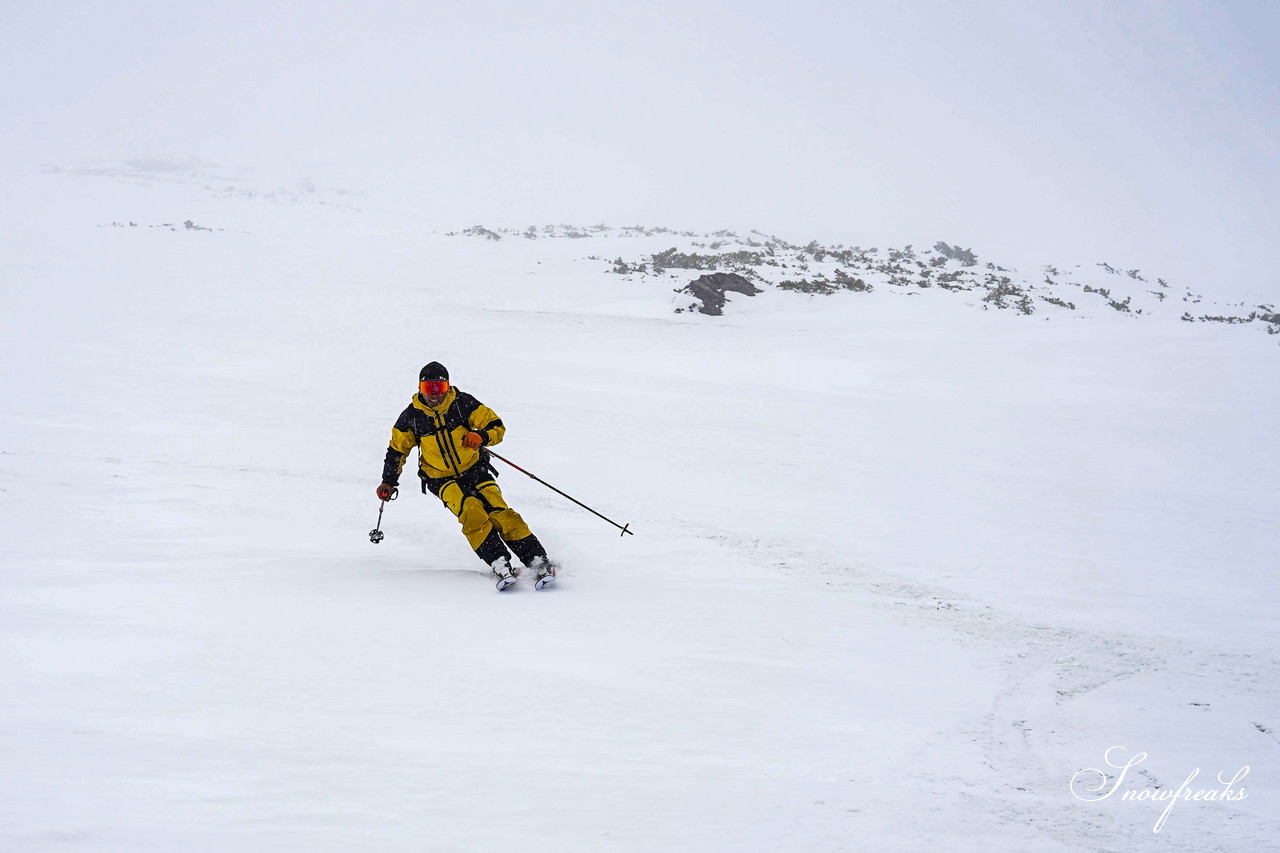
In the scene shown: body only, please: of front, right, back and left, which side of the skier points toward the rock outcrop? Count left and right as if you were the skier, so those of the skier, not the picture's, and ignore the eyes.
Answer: back

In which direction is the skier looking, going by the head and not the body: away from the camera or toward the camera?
toward the camera

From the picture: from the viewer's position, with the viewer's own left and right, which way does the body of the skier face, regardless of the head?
facing the viewer
